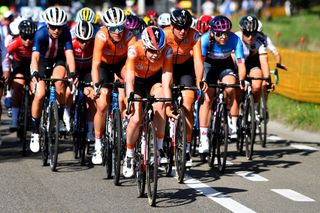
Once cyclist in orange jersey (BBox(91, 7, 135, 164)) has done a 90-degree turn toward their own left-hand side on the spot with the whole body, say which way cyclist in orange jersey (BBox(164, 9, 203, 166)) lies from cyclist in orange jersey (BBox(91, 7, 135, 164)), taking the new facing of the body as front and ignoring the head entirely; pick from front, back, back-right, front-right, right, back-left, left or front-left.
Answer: front

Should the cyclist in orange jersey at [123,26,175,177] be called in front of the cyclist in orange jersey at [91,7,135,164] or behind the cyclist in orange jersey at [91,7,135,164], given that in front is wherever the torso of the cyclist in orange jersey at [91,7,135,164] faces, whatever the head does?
in front

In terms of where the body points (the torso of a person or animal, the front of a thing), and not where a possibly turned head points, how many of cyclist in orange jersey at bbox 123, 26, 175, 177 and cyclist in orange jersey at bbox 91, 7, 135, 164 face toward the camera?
2

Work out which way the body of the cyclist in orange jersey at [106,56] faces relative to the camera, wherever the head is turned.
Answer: toward the camera

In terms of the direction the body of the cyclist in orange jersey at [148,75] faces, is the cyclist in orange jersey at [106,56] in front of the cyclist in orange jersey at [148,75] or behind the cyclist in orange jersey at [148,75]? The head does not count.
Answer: behind
